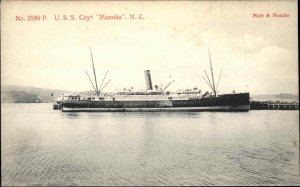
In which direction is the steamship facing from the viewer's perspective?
to the viewer's right
